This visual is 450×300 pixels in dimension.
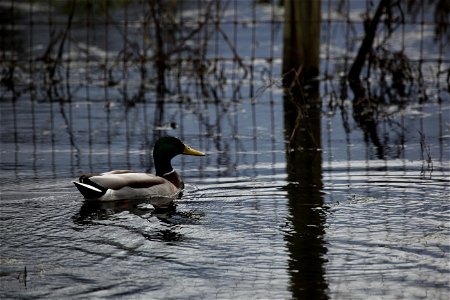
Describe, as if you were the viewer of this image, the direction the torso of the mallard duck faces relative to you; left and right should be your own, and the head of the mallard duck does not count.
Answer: facing to the right of the viewer
